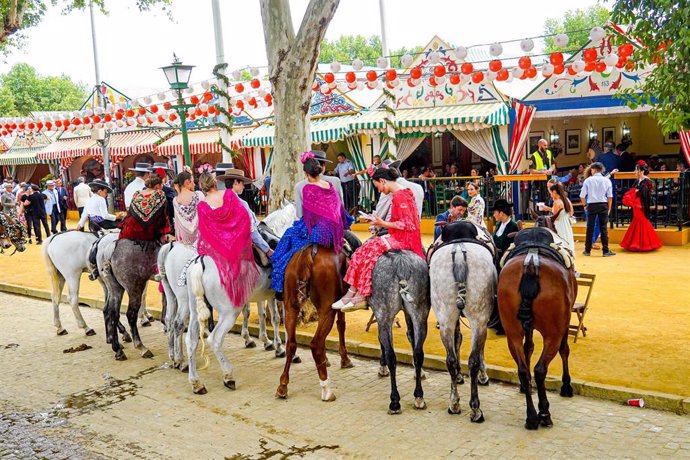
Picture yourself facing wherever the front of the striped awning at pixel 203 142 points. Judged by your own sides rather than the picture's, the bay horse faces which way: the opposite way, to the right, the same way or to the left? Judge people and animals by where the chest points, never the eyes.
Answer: the opposite way

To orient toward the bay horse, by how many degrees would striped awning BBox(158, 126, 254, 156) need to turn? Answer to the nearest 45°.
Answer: approximately 45° to its left

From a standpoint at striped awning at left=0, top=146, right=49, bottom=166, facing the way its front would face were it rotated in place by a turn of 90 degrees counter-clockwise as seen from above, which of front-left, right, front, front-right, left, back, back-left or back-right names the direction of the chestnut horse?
front-right

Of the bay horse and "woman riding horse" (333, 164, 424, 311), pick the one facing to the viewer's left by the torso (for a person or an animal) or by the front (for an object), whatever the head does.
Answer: the woman riding horse

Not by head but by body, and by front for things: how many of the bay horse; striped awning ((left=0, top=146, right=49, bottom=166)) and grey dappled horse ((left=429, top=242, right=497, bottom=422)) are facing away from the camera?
2

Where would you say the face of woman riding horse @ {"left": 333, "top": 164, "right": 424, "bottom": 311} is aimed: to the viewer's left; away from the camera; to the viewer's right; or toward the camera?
to the viewer's left

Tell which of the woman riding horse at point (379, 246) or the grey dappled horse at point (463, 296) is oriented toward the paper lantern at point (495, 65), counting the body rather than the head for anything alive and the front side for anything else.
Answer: the grey dappled horse

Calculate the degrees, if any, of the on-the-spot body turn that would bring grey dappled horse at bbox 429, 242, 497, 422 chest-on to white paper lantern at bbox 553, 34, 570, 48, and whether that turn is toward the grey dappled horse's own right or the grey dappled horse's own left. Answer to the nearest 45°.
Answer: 0° — it already faces it

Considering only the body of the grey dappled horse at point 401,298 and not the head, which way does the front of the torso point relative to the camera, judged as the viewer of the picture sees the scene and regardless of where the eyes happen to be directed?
away from the camera

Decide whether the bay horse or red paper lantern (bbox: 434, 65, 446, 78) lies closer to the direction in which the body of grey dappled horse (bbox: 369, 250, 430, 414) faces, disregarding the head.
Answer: the red paper lantern

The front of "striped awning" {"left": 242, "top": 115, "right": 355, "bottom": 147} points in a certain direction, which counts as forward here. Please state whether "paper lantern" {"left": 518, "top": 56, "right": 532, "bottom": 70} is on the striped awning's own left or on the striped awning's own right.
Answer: on the striped awning's own left

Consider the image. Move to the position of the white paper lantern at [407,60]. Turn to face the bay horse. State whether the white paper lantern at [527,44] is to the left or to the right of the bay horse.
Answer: left

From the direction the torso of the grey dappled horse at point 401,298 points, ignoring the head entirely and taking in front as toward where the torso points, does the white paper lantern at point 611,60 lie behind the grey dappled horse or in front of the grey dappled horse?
in front

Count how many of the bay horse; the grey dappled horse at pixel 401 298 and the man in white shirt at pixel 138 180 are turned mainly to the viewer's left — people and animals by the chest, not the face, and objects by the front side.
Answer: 0

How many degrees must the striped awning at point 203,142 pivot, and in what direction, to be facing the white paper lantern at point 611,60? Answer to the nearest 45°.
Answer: approximately 90° to its left

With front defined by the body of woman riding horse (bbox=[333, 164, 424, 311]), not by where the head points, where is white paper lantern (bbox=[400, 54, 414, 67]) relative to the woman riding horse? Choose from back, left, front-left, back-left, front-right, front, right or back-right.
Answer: right

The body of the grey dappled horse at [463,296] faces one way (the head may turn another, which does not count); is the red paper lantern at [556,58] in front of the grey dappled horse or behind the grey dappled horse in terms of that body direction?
in front

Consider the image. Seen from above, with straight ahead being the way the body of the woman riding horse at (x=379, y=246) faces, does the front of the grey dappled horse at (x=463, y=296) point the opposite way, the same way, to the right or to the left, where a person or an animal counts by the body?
to the right
